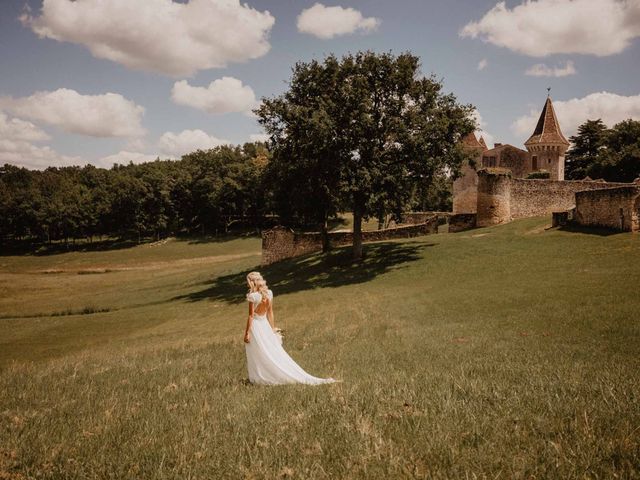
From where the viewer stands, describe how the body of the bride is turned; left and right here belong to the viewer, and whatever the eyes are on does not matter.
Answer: facing away from the viewer and to the left of the viewer

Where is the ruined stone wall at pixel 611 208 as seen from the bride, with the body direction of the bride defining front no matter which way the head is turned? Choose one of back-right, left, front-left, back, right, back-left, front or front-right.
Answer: right

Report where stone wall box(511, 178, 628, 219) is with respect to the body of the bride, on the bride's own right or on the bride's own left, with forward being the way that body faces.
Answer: on the bride's own right

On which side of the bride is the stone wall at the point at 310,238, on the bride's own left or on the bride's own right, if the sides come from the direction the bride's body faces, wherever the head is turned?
on the bride's own right

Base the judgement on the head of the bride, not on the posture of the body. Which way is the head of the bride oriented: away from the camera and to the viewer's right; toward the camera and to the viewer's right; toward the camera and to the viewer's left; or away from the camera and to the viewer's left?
away from the camera and to the viewer's left

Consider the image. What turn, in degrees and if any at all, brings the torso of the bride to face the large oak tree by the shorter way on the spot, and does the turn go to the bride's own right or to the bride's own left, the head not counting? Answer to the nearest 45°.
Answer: approximately 45° to the bride's own right
